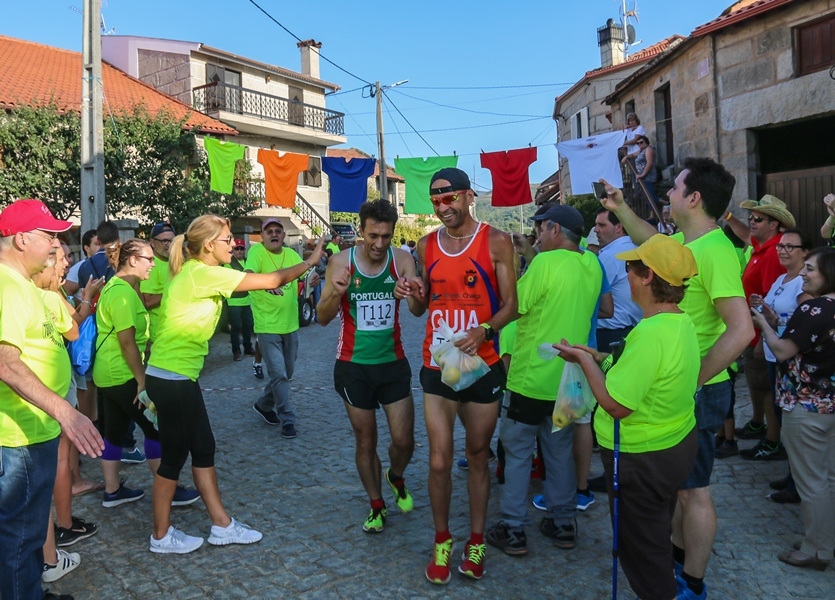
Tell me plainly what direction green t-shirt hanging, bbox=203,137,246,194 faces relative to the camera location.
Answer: facing the viewer

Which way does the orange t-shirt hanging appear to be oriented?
toward the camera

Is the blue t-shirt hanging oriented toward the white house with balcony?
no

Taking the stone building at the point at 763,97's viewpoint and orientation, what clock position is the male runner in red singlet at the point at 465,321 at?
The male runner in red singlet is roughly at 11 o'clock from the stone building.

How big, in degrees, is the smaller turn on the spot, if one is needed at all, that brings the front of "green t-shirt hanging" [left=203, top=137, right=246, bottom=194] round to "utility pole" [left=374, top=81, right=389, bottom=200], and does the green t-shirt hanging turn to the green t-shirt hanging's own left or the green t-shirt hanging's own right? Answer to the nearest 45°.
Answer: approximately 135° to the green t-shirt hanging's own left

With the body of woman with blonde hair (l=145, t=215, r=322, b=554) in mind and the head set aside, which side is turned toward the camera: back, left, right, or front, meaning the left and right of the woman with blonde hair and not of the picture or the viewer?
right

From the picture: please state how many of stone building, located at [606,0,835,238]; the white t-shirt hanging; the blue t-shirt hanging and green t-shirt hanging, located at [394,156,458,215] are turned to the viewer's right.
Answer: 0

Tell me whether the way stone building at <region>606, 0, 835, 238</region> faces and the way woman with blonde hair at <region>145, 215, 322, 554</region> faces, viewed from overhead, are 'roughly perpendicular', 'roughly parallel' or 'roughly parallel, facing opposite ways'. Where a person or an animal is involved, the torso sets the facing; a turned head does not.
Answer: roughly parallel, facing opposite ways

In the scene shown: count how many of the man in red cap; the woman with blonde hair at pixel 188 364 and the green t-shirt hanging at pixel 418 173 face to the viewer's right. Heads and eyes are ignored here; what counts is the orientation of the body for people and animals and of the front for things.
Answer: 2

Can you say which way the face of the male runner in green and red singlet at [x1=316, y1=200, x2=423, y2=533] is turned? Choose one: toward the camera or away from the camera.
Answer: toward the camera

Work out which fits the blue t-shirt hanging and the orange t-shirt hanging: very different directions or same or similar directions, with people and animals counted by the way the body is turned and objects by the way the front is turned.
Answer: same or similar directions

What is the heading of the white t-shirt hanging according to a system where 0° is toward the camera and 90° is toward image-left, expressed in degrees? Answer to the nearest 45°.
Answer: approximately 0°

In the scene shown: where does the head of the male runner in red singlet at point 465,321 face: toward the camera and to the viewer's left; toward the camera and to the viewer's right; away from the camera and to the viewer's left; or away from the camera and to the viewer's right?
toward the camera and to the viewer's left

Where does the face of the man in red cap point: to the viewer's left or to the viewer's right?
to the viewer's right

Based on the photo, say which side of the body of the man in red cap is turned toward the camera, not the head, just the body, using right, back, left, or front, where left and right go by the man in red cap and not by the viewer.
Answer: right

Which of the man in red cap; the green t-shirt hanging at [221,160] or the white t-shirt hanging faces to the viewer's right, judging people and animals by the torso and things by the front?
the man in red cap
